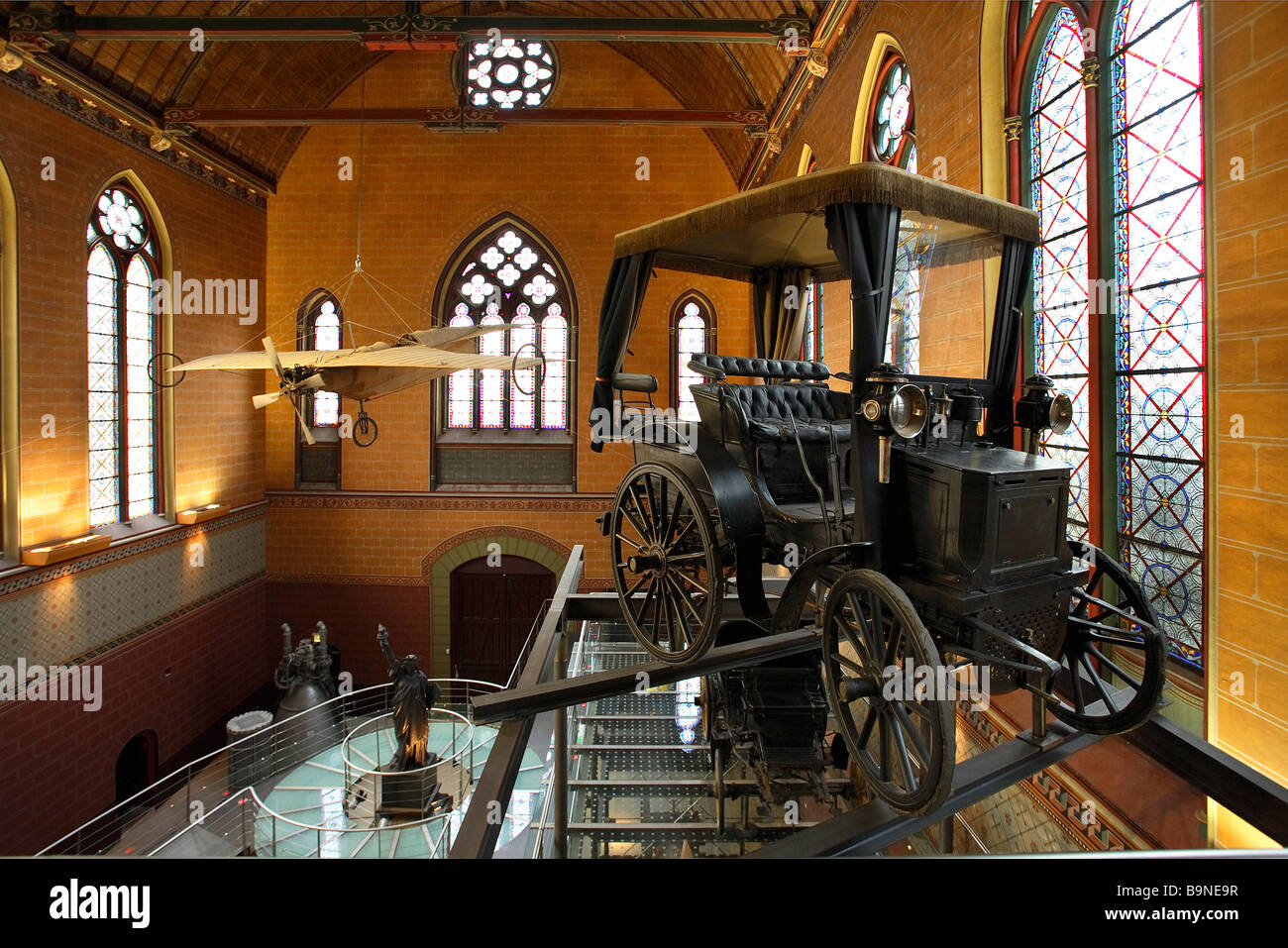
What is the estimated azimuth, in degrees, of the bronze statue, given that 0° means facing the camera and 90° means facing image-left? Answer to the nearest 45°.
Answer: approximately 0°

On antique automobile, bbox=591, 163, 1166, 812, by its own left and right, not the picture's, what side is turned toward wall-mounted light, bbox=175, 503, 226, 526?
back

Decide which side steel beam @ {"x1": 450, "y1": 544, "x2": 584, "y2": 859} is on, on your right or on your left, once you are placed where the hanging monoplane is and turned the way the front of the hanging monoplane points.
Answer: on your left

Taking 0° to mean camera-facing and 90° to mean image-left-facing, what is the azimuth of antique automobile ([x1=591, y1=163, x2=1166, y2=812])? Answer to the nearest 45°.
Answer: approximately 315°

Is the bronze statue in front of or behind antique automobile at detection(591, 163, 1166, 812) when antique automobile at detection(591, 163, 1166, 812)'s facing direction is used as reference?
behind

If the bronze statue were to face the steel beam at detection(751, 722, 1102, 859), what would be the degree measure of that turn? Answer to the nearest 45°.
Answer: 0° — it already faces it

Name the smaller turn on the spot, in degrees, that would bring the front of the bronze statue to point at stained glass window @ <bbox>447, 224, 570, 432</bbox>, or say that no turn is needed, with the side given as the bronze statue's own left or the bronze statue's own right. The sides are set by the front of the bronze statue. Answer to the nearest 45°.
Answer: approximately 180°

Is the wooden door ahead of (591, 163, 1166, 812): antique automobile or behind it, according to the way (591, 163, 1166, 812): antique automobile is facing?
behind
